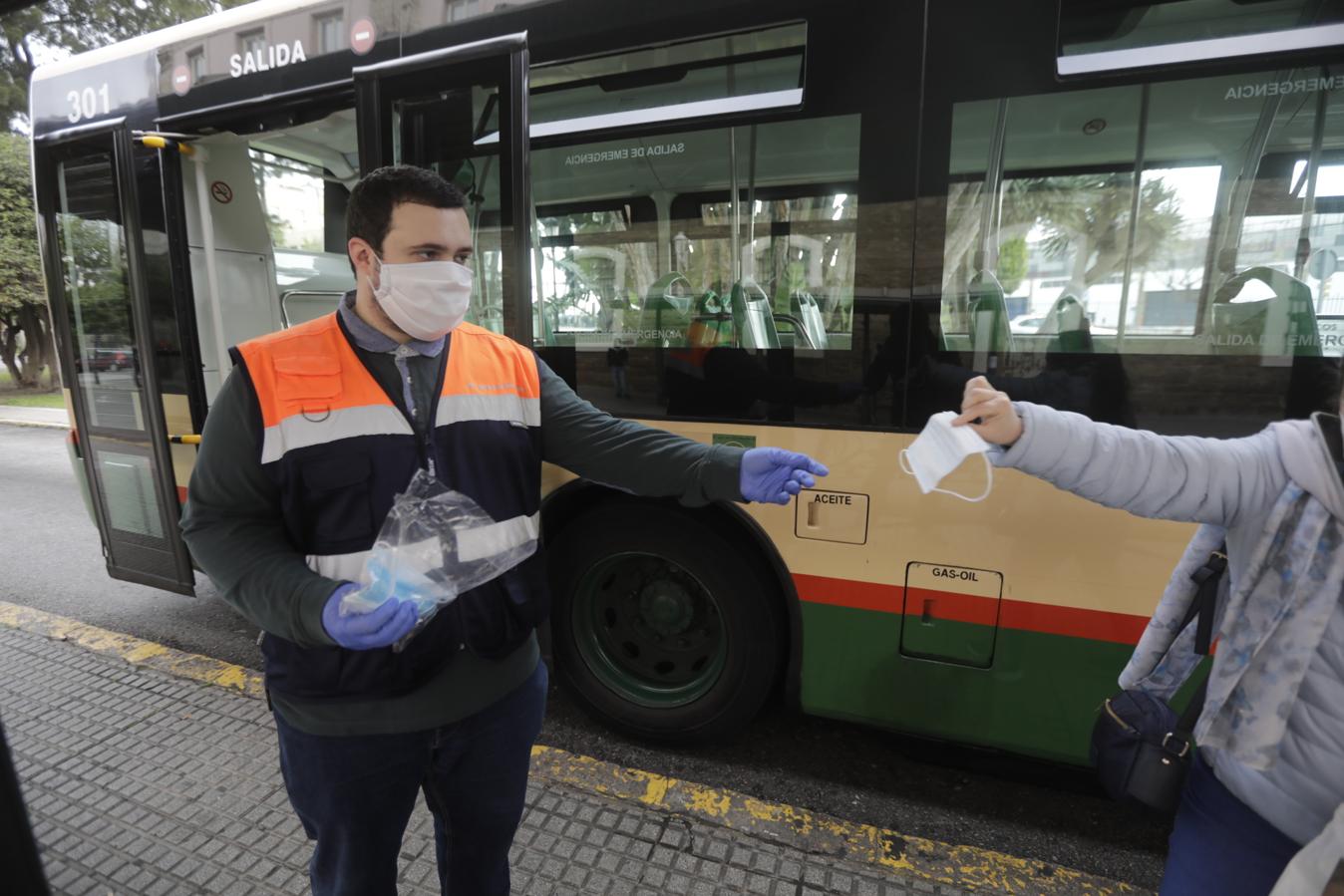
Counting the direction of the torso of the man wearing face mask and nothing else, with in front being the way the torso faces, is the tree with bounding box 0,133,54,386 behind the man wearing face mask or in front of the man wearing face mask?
behind

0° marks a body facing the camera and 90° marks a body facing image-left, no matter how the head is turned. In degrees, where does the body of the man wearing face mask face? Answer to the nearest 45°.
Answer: approximately 315°

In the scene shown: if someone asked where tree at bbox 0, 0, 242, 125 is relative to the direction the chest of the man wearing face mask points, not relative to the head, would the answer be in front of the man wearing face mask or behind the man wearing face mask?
behind

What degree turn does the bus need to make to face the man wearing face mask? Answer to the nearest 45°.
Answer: approximately 90° to its right
